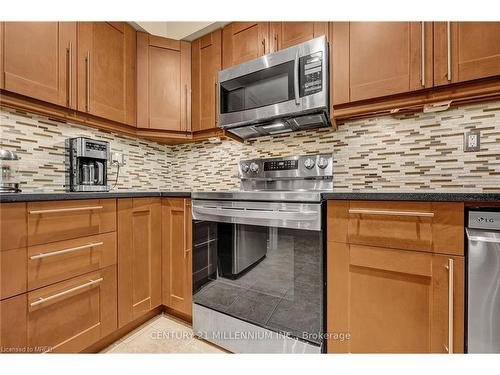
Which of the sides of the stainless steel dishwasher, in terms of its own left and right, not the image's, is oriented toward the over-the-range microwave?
right

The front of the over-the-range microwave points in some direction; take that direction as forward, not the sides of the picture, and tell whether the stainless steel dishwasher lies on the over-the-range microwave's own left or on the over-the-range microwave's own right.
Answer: on the over-the-range microwave's own left

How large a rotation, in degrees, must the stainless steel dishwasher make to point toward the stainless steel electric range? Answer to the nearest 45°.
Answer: approximately 90° to its right

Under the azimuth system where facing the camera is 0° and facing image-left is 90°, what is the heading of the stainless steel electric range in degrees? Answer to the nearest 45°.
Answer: approximately 45°

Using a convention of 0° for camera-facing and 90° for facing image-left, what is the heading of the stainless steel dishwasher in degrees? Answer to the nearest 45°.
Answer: approximately 0°

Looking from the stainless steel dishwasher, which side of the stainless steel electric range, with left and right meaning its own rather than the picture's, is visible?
left

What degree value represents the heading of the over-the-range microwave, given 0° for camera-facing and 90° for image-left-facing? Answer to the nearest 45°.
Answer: approximately 45°
